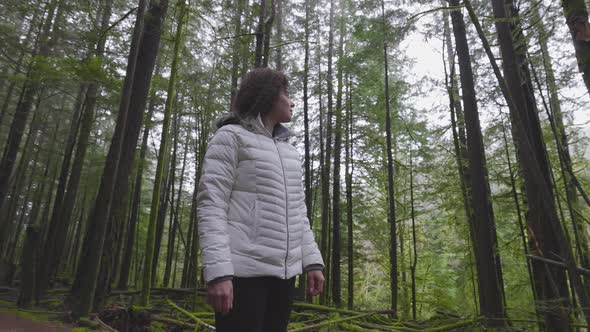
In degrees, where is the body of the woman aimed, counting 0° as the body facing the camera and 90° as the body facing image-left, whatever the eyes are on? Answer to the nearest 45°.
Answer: approximately 315°

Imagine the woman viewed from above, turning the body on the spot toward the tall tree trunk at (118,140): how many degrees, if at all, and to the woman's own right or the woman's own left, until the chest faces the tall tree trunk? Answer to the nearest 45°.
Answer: approximately 180°

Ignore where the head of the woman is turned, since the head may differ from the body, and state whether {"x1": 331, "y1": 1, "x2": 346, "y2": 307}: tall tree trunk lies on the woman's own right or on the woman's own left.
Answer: on the woman's own left

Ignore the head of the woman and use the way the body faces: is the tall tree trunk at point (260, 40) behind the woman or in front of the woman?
behind

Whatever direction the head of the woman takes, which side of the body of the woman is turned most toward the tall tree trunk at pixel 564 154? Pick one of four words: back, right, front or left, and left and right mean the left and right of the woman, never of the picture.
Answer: left

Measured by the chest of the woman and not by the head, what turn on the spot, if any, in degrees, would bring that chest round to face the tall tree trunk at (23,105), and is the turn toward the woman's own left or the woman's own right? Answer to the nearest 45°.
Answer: approximately 180°

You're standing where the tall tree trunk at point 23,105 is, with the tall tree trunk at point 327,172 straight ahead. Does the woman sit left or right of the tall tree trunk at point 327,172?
right

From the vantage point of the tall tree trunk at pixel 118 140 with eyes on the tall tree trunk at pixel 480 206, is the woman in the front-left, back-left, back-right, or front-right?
front-right

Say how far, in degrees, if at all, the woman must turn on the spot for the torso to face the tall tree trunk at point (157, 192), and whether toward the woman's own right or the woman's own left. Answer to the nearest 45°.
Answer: approximately 180°

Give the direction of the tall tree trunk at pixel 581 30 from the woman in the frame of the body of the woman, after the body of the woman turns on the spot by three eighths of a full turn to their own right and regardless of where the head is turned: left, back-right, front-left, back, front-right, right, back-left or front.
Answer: back

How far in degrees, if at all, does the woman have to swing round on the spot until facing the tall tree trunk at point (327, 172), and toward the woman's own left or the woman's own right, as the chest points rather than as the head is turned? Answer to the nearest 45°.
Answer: approximately 135° to the woman's own left

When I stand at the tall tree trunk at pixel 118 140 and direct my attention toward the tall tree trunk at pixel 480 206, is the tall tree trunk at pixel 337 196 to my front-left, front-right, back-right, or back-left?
front-left

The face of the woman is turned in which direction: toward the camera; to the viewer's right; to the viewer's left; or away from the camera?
to the viewer's right
